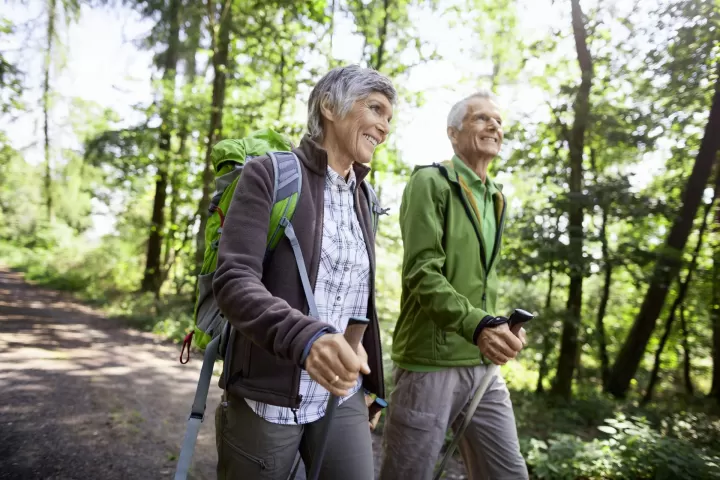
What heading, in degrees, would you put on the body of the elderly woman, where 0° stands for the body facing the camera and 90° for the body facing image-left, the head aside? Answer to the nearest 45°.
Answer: approximately 315°

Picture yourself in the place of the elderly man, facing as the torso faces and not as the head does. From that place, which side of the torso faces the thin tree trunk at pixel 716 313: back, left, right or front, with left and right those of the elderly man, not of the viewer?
left

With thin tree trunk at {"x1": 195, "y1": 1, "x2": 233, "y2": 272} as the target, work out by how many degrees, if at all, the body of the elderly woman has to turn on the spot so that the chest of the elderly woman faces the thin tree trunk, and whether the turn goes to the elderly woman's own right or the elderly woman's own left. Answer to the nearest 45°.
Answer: approximately 135° to the elderly woman's own left

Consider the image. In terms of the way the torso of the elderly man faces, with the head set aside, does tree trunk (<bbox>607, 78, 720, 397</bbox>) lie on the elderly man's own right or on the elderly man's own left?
on the elderly man's own left

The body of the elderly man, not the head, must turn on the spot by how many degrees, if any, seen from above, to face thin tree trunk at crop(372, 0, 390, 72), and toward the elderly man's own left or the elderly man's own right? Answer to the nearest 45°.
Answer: approximately 135° to the elderly man's own left

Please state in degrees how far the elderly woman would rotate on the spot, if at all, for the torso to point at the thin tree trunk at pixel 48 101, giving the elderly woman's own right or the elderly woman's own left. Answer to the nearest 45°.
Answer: approximately 180°

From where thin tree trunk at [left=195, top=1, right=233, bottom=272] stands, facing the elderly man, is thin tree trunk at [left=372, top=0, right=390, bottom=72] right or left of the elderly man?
left

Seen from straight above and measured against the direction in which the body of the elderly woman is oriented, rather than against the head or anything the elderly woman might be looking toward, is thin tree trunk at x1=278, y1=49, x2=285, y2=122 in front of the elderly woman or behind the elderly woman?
behind

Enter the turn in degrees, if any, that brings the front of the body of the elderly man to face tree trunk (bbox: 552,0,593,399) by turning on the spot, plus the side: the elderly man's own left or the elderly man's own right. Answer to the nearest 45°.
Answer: approximately 135° to the elderly man's own left

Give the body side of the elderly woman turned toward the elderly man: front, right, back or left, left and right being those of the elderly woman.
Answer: left
